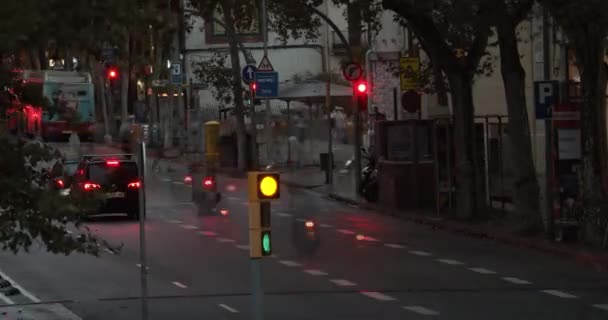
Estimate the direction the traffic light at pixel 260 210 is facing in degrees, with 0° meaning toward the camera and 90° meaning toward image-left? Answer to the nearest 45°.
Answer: approximately 315°

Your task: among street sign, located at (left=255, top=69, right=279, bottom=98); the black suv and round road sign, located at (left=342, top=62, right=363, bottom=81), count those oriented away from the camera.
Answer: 1

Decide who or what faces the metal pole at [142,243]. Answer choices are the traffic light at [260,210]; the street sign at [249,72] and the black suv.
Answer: the street sign

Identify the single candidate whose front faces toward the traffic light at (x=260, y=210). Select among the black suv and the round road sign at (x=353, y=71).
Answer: the round road sign

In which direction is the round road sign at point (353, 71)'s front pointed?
toward the camera

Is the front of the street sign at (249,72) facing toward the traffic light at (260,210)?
yes

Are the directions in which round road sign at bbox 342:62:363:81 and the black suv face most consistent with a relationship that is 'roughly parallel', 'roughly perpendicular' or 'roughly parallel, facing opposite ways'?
roughly parallel, facing opposite ways

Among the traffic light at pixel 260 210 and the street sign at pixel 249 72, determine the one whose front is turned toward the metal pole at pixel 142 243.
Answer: the street sign

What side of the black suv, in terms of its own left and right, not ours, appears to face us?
back

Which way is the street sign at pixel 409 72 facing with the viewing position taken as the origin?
facing the viewer

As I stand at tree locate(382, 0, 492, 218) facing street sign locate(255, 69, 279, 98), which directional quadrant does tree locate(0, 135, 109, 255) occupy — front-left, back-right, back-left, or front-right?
back-left

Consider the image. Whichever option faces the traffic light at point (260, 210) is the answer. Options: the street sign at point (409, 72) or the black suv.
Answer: the street sign

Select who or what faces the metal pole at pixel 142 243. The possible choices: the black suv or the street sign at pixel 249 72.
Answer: the street sign

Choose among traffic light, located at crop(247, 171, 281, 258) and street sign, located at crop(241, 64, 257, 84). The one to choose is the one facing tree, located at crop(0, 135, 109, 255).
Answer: the street sign

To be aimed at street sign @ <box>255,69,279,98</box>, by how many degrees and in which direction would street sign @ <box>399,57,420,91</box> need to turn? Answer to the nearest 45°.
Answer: approximately 135° to its right
